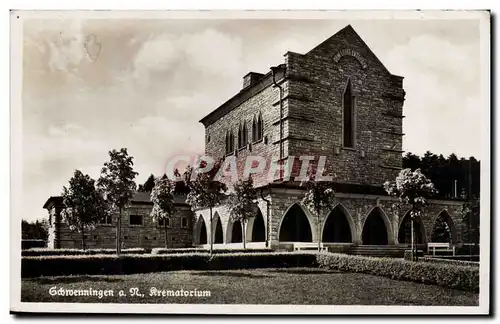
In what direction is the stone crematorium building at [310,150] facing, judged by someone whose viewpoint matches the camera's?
facing the viewer and to the right of the viewer
